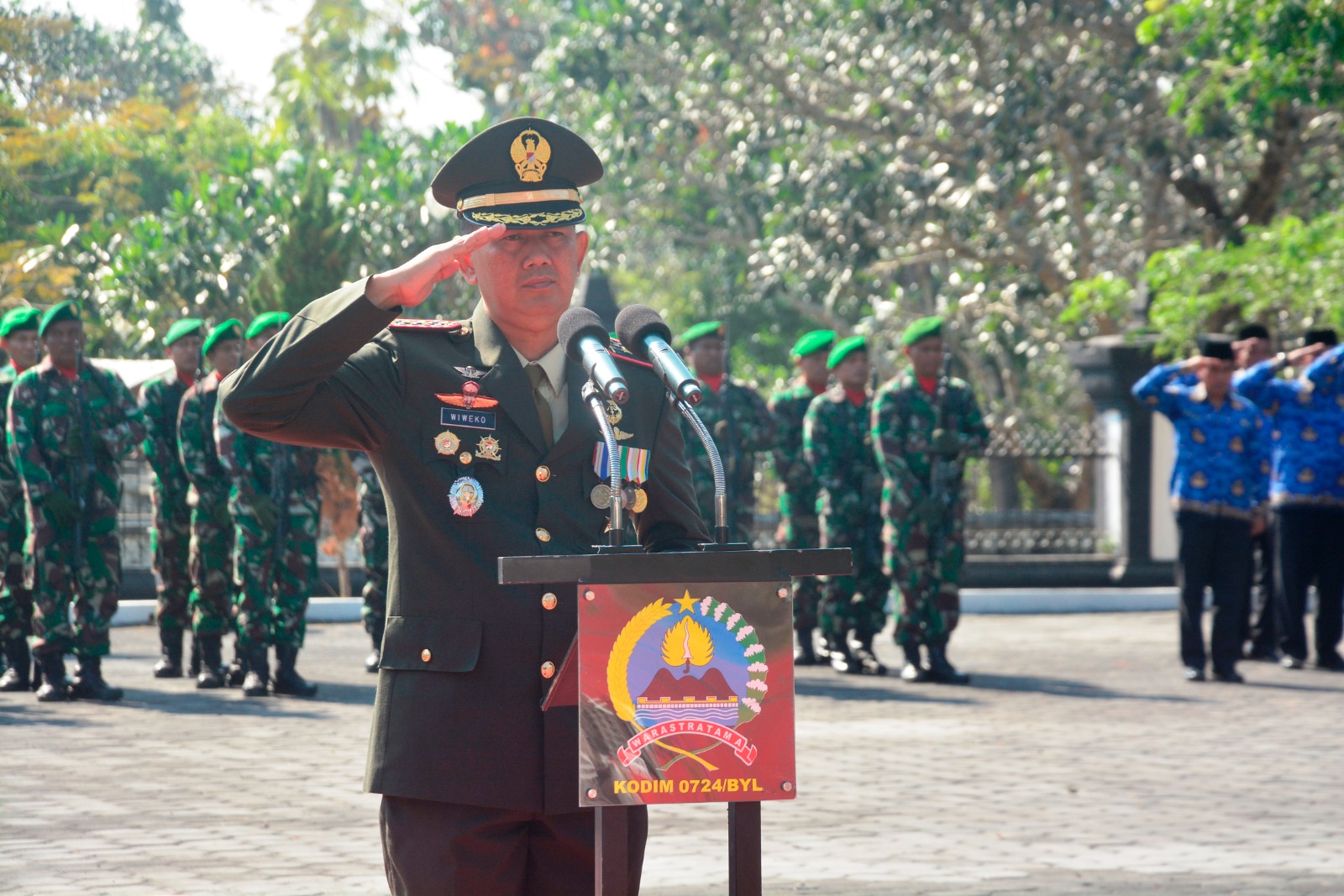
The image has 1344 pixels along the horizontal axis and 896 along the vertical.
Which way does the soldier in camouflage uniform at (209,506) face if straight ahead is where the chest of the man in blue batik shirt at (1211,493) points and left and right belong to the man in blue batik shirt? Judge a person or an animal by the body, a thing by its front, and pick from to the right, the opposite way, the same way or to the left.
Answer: the same way

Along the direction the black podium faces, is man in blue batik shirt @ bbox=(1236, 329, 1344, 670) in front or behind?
behind

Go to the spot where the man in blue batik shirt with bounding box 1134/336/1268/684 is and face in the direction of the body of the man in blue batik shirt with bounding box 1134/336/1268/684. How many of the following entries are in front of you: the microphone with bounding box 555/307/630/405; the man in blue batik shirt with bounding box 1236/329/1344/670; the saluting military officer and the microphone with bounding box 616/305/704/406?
3

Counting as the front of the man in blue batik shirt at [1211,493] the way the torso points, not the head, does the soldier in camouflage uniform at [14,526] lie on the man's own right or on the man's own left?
on the man's own right

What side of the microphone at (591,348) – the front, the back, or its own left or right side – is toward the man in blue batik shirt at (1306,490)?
right

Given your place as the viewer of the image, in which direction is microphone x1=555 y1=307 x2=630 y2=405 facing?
facing away from the viewer and to the left of the viewer

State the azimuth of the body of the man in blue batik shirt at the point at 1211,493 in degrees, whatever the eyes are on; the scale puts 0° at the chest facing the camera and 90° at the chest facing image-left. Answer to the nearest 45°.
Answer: approximately 0°

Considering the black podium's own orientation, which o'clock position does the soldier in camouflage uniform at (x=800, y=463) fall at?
The soldier in camouflage uniform is roughly at 6 o'clock from the black podium.

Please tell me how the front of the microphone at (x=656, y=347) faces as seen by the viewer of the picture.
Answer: facing away from the viewer and to the left of the viewer
